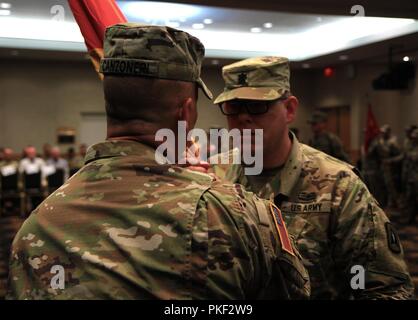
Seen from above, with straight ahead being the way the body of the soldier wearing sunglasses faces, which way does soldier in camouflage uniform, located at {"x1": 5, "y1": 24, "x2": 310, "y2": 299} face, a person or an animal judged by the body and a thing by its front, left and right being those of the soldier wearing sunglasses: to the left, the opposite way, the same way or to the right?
the opposite way

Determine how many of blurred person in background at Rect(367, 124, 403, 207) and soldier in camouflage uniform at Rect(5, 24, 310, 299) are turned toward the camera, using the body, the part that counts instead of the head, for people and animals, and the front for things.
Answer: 1

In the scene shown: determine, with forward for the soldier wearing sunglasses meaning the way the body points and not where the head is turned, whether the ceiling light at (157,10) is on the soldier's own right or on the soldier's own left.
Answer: on the soldier's own right

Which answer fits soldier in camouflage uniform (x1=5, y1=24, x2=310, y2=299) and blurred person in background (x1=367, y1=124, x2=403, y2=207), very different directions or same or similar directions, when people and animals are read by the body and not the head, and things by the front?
very different directions

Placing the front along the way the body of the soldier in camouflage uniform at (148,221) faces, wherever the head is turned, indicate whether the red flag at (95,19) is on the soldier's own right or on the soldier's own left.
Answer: on the soldier's own left

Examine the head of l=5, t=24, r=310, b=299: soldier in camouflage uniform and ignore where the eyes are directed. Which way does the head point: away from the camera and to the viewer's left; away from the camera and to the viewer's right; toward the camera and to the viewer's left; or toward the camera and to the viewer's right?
away from the camera and to the viewer's right

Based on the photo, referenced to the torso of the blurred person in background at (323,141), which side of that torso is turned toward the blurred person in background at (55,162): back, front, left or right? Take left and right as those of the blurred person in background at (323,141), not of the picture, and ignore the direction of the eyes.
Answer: right
